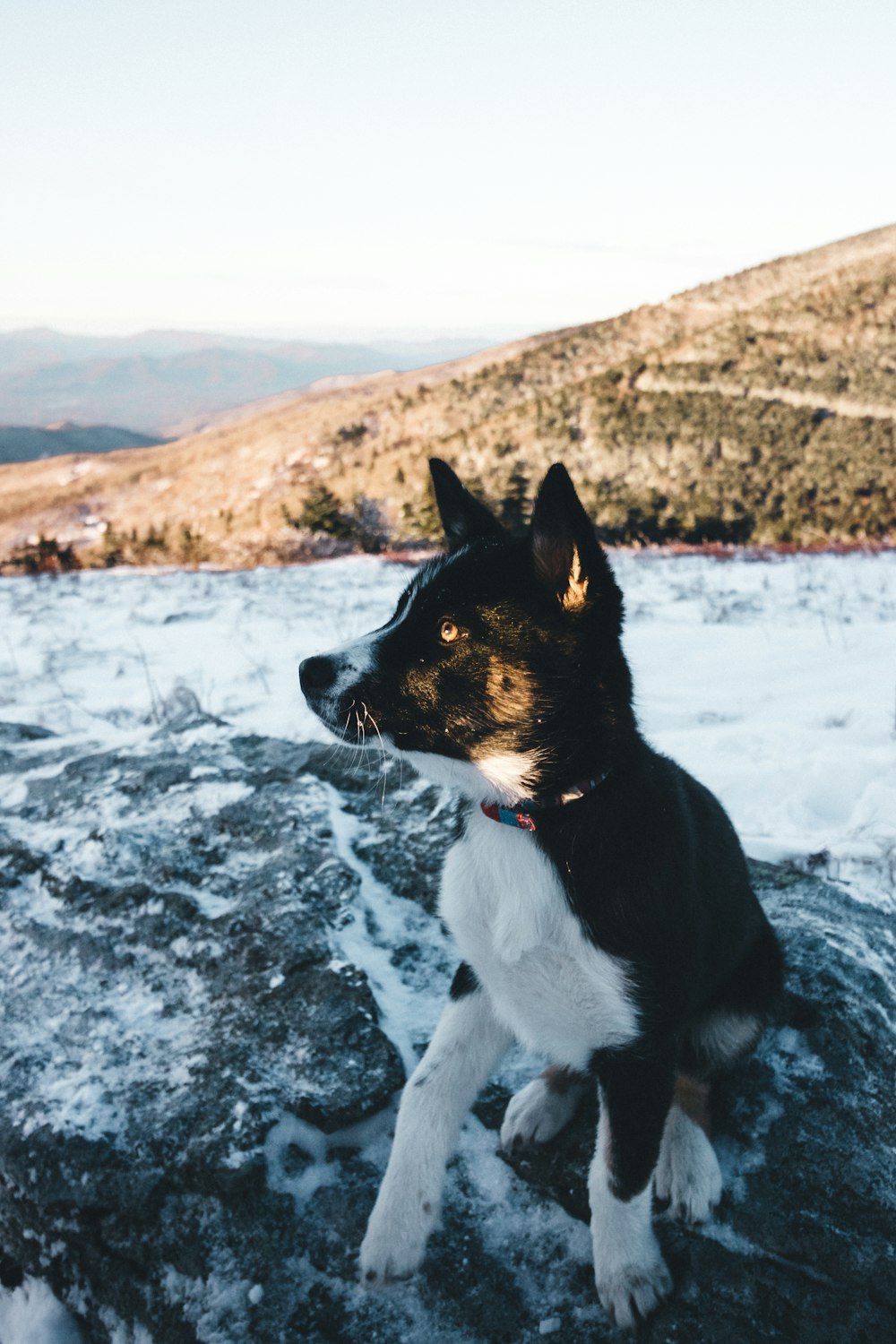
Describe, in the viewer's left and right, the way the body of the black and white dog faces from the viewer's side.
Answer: facing the viewer and to the left of the viewer
